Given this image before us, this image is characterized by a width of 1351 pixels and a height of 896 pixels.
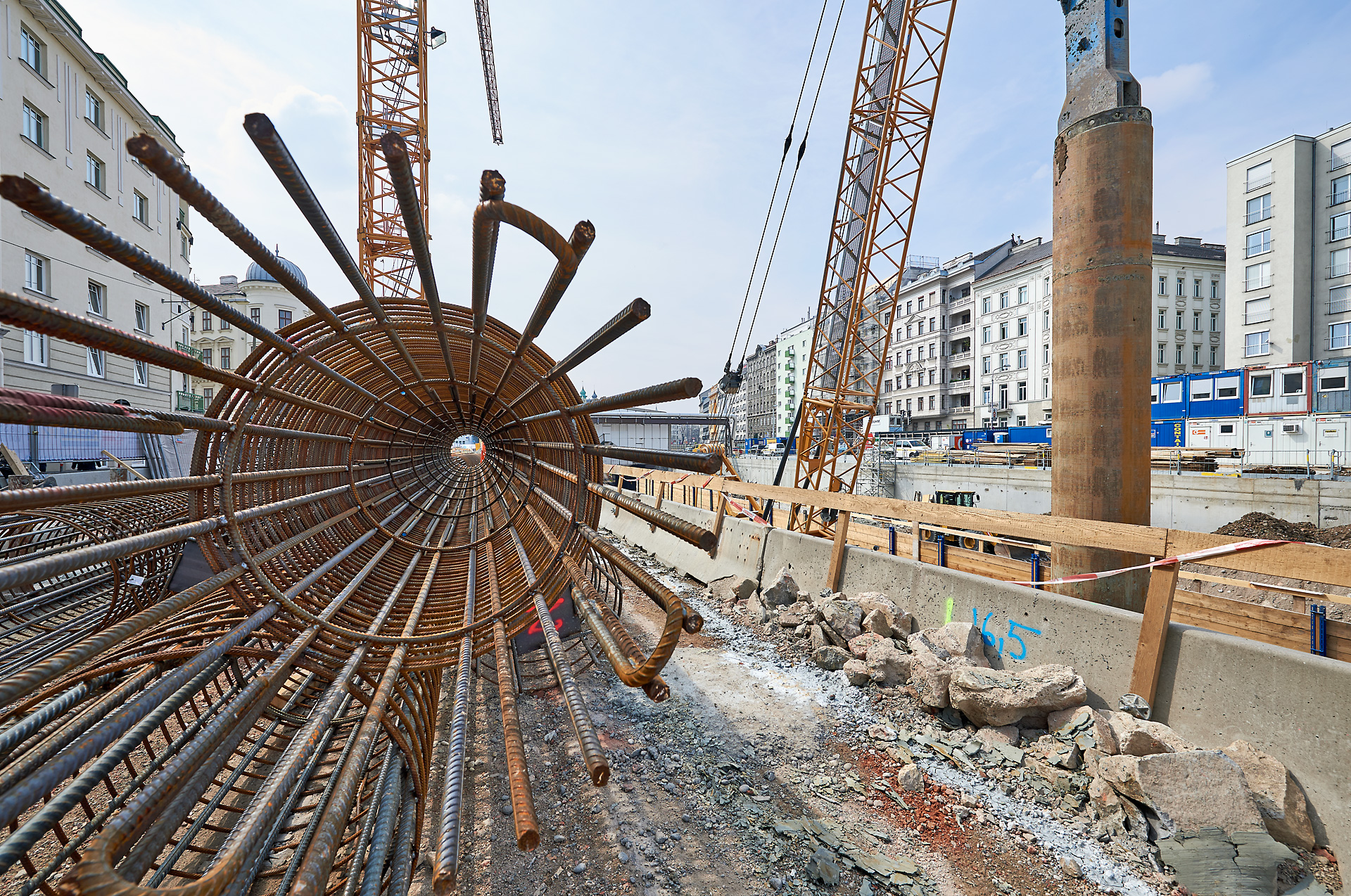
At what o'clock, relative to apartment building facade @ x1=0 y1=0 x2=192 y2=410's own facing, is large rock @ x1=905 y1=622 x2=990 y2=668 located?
The large rock is roughly at 1 o'clock from the apartment building facade.

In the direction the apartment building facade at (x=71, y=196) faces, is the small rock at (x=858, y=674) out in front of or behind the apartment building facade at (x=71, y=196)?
in front

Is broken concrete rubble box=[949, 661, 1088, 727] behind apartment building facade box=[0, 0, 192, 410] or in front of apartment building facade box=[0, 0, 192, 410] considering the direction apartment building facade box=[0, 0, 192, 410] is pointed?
in front

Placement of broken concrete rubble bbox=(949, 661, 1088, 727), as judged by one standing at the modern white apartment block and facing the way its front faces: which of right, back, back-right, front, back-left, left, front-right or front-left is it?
front-left

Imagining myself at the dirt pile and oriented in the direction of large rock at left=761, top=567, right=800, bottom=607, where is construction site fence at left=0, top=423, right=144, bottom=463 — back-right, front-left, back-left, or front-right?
front-right

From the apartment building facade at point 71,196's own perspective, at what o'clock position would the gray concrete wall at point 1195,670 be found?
The gray concrete wall is roughly at 1 o'clock from the apartment building facade.

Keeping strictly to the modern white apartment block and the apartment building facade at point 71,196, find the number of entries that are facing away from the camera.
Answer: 0

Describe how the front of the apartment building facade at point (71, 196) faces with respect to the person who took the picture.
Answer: facing the viewer and to the right of the viewer

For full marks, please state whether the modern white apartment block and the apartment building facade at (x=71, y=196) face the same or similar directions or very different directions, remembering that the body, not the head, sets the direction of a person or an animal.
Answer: very different directions

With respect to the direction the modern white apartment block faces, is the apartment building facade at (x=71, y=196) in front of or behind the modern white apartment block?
in front

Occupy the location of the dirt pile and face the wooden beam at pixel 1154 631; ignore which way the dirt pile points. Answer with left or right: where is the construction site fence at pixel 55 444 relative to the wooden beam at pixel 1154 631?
right

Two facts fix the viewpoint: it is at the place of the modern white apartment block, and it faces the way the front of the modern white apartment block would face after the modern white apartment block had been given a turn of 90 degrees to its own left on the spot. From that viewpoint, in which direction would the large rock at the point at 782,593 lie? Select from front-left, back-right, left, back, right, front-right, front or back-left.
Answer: front-right

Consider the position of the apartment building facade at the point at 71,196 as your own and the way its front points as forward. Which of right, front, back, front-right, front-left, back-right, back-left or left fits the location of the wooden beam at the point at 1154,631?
front-right
